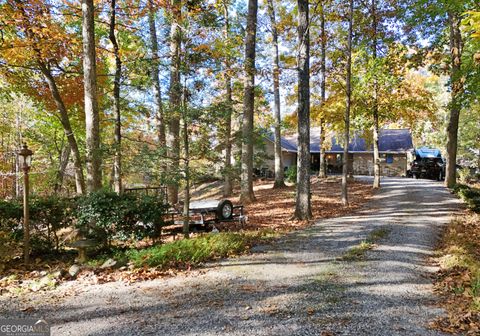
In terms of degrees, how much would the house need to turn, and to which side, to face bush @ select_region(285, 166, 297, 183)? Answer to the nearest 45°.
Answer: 0° — it already faces it

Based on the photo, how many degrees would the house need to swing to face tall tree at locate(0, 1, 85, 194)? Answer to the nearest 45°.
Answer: approximately 45° to its right

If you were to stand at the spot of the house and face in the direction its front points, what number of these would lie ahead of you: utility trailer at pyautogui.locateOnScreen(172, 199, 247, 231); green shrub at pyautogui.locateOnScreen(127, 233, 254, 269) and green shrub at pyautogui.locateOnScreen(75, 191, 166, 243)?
3

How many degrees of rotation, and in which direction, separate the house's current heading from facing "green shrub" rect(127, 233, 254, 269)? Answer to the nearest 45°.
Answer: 0° — it already faces it

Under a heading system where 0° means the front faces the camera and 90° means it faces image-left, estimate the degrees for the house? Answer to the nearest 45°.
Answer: approximately 0°

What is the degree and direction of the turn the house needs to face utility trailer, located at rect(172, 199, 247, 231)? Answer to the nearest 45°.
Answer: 0° — it already faces it

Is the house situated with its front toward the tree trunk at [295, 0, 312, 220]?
yes

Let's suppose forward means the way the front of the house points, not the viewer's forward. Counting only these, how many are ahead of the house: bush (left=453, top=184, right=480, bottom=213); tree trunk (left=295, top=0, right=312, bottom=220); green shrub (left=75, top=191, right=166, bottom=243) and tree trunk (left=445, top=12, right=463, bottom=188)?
4
